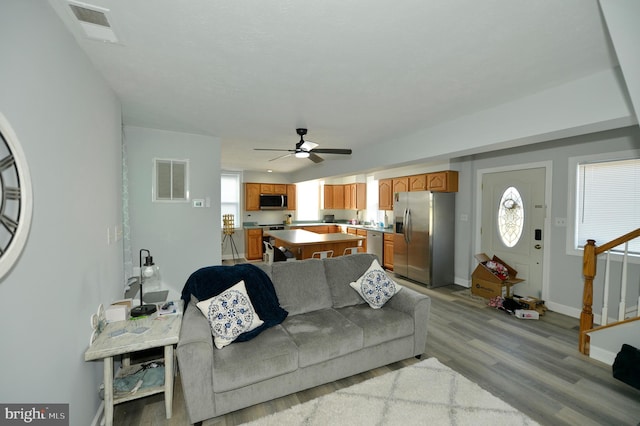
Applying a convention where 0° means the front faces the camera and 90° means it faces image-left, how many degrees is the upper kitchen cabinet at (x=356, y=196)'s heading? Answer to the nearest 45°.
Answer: approximately 45°

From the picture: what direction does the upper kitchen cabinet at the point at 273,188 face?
toward the camera

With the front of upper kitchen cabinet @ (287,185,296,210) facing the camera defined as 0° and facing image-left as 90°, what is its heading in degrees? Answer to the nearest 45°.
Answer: approximately 0°

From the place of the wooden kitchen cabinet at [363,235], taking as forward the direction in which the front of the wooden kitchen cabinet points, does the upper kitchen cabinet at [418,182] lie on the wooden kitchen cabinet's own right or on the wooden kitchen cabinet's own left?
on the wooden kitchen cabinet's own left

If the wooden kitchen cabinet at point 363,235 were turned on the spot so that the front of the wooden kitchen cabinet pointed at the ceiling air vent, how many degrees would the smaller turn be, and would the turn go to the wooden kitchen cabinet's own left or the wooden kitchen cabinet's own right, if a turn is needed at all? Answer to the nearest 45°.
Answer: approximately 45° to the wooden kitchen cabinet's own left

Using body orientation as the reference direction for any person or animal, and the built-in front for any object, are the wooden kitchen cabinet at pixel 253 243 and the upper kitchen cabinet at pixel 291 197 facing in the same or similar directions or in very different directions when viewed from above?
same or similar directions

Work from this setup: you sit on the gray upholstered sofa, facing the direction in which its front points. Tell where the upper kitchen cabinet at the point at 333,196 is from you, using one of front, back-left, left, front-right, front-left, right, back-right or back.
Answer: back-left

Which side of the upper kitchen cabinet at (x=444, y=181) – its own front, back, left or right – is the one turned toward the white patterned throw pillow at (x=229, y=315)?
front

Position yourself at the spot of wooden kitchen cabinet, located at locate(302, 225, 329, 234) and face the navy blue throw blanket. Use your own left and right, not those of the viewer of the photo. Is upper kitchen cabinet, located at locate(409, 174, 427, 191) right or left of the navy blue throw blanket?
left

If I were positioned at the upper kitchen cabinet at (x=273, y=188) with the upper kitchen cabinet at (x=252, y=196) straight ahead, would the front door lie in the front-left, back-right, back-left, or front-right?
back-left

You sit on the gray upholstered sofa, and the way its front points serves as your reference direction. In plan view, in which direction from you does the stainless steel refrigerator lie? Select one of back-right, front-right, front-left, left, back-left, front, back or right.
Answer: left

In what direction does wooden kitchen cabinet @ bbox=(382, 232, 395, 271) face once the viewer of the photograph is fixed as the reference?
facing the viewer and to the left of the viewer

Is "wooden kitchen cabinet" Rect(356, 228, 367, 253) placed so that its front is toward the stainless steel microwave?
no

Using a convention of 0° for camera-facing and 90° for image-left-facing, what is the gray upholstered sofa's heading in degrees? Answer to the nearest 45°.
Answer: approximately 315°

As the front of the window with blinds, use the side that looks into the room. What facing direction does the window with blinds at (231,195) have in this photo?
toward the camera
